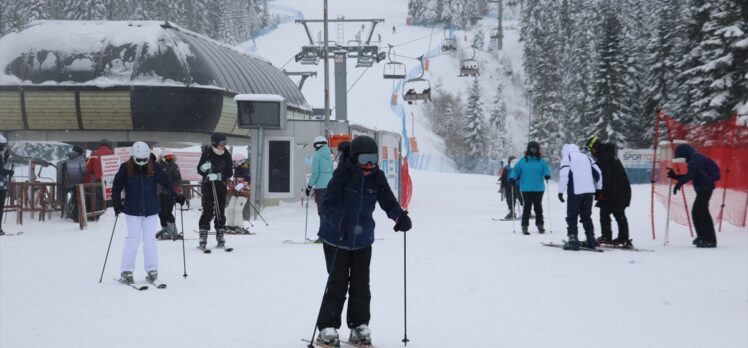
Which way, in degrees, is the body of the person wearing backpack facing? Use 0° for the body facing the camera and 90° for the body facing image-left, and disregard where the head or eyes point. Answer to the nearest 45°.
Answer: approximately 90°

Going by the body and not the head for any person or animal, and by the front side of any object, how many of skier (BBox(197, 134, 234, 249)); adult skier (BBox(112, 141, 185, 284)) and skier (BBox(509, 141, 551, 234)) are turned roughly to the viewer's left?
0

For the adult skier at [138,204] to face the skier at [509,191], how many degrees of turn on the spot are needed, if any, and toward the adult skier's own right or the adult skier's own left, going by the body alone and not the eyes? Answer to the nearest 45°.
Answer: approximately 135° to the adult skier's own left

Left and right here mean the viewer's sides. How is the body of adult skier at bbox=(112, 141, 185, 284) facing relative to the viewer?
facing the viewer

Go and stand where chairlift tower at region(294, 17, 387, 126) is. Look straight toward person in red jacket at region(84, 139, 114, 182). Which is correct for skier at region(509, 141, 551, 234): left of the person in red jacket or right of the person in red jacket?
left

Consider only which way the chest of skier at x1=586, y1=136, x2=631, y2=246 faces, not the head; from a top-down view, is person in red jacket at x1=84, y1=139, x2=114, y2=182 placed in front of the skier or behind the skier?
in front

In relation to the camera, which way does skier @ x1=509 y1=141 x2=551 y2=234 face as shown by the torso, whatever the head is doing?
toward the camera

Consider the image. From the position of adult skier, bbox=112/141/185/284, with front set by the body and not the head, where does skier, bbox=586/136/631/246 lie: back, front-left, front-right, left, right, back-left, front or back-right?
left

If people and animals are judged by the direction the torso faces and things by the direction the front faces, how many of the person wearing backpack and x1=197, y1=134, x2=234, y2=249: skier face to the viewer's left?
1

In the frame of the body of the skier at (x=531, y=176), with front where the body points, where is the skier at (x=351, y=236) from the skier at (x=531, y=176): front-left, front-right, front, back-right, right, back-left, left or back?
front

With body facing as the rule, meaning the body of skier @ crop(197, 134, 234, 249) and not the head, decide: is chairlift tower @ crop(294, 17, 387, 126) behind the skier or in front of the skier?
behind

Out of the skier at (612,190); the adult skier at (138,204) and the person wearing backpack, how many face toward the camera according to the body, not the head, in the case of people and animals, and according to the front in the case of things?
1

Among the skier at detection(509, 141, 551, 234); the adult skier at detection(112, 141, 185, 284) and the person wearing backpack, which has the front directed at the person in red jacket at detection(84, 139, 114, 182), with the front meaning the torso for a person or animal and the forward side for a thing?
the person wearing backpack
